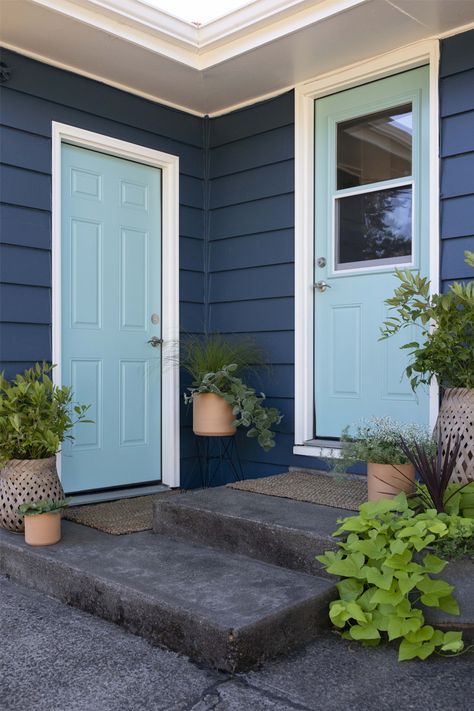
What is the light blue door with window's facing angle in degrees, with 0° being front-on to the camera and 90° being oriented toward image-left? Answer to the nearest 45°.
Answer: approximately 45°

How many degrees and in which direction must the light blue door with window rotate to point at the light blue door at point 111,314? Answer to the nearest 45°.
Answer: approximately 45° to its right

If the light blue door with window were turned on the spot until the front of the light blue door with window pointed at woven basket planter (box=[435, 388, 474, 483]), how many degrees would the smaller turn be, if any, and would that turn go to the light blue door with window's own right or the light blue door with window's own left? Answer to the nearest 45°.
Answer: approximately 45° to the light blue door with window's own left
